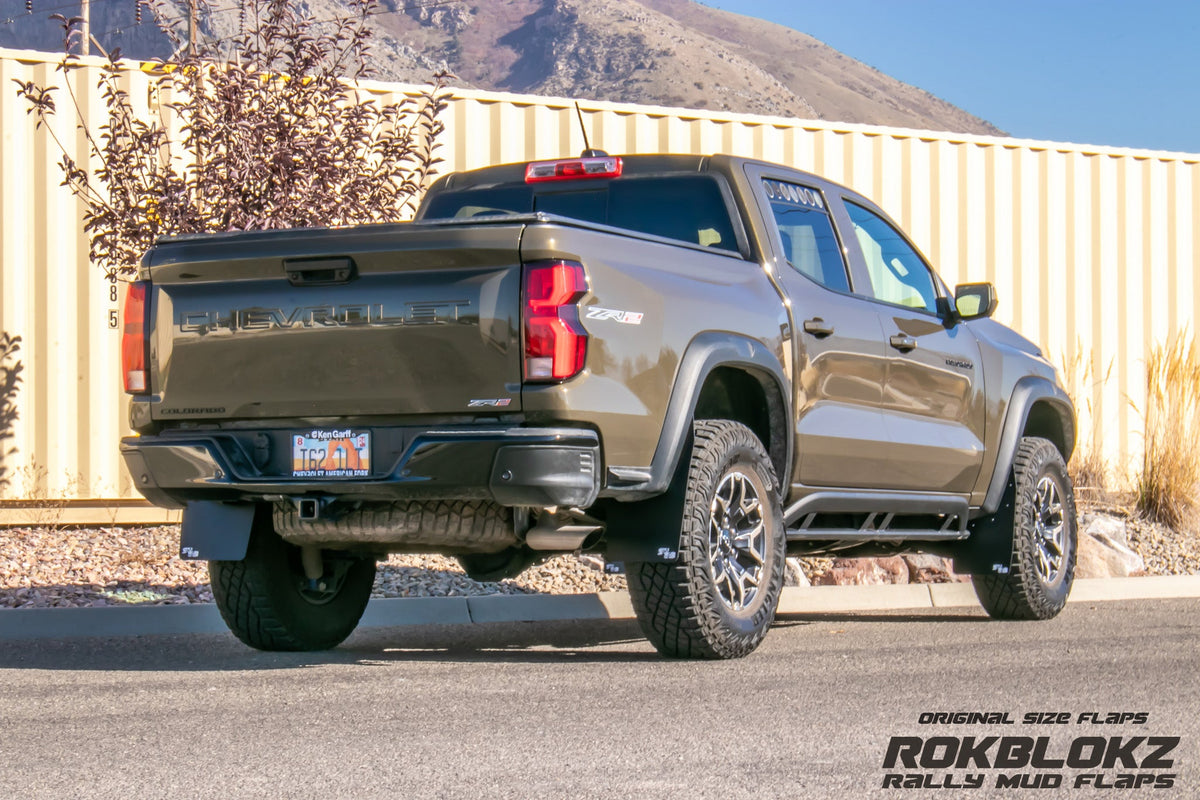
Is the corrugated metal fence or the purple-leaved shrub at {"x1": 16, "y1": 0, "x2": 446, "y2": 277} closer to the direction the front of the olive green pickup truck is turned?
the corrugated metal fence

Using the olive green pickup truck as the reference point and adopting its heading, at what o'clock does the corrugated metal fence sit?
The corrugated metal fence is roughly at 11 o'clock from the olive green pickup truck.

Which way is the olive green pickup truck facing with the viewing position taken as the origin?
facing away from the viewer and to the right of the viewer

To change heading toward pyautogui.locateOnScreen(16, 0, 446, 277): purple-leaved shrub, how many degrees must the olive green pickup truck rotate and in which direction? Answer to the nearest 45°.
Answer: approximately 90° to its left

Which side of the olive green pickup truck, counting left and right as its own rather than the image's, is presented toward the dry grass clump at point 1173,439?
front
